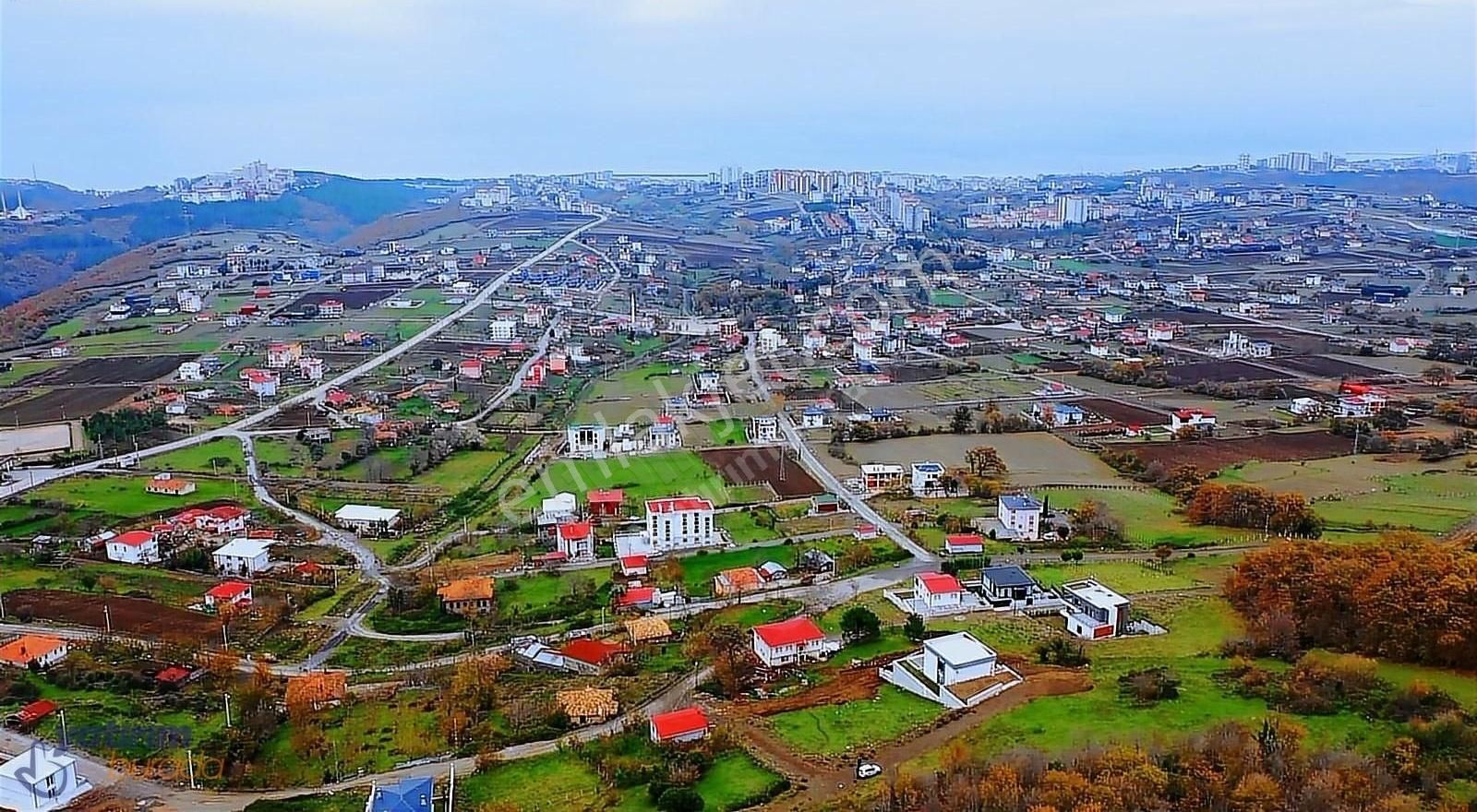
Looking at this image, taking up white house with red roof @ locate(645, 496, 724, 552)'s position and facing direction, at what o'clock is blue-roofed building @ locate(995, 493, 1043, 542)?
The blue-roofed building is roughly at 9 o'clock from the white house with red roof.

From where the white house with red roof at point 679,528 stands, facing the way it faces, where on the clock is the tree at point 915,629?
The tree is roughly at 11 o'clock from the white house with red roof.

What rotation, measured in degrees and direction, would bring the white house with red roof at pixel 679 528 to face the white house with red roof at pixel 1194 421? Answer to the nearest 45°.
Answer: approximately 135° to its left

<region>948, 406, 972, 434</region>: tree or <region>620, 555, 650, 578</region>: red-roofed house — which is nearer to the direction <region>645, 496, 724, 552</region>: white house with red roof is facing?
the red-roofed house

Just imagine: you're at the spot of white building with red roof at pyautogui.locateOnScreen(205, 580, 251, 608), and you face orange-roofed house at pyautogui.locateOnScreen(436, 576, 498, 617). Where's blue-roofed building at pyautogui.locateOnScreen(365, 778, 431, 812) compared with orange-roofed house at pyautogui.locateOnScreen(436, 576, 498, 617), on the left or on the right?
right

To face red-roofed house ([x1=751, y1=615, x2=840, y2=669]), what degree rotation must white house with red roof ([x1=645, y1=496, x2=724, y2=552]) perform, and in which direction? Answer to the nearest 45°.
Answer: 0° — it already faces it

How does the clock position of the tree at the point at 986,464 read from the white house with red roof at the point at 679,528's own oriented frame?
The tree is roughly at 8 o'clock from the white house with red roof.

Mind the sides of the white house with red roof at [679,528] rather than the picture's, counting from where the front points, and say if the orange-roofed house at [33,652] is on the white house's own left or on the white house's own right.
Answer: on the white house's own right

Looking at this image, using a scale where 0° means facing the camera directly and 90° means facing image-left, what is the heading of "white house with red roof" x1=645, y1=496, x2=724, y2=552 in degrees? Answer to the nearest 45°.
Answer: approximately 0°

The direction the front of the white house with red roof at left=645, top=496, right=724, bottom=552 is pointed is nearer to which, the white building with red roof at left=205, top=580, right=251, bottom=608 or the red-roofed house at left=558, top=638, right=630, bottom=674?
the red-roofed house

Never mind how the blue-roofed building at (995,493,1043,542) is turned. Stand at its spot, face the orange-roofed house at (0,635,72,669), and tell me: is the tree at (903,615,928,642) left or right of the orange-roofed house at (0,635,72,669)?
left

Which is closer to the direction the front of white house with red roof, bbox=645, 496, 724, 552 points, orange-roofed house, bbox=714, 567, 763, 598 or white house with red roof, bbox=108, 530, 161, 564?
the orange-roofed house

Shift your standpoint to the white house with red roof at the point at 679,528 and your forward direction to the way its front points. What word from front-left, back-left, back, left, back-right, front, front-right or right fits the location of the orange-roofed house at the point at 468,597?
front-right

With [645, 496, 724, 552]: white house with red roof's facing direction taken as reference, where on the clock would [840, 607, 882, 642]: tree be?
The tree is roughly at 11 o'clock from the white house with red roof.
